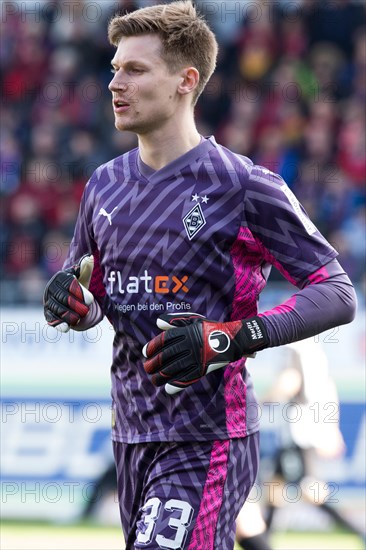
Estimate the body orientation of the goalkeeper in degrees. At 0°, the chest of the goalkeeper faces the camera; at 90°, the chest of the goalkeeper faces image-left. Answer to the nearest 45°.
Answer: approximately 45°

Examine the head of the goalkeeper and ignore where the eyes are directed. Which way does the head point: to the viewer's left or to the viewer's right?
to the viewer's left
